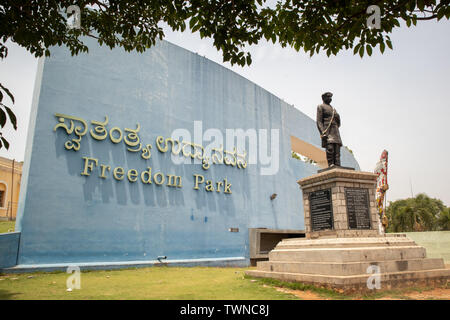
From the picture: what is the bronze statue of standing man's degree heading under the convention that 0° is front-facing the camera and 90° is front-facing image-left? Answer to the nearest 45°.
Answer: approximately 315°
